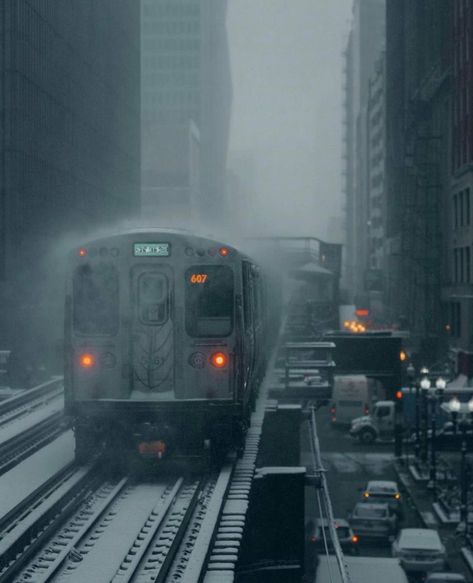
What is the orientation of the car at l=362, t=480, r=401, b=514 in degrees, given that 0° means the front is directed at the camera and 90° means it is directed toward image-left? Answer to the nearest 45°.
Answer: approximately 0°

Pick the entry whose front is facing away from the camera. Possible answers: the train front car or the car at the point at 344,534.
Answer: the car

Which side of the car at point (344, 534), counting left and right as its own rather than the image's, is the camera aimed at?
back

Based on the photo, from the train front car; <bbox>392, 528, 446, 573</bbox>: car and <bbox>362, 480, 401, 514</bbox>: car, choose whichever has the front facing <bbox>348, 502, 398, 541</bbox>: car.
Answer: <bbox>362, 480, 401, 514</bbox>: car

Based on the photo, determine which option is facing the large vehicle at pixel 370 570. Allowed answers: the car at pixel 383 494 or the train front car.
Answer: the car at pixel 383 494
